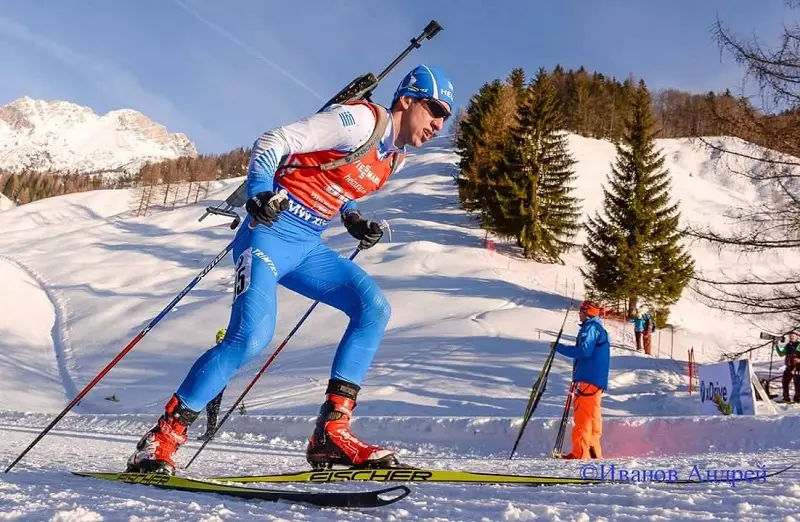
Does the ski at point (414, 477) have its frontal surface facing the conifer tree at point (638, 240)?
no

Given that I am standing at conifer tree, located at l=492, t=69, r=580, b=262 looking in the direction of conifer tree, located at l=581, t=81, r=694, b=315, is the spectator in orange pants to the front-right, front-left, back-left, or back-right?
front-right

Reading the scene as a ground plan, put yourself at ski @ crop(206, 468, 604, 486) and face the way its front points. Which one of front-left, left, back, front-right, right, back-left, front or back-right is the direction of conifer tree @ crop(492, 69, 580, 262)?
left

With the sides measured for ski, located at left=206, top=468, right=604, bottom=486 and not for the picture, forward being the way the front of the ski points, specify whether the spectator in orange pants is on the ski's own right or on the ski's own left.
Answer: on the ski's own left

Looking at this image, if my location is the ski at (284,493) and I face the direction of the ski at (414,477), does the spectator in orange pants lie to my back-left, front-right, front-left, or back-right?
front-left

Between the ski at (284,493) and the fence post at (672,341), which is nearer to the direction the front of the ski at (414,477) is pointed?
the fence post

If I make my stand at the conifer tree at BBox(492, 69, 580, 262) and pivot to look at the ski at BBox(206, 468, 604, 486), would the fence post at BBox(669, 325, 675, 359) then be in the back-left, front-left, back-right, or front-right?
front-left

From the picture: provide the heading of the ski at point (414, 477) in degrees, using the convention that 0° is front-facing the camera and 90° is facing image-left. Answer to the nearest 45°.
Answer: approximately 270°

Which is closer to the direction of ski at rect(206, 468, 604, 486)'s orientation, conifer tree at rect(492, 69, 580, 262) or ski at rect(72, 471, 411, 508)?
the conifer tree

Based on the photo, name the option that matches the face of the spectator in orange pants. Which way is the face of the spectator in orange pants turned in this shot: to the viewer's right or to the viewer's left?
to the viewer's left
